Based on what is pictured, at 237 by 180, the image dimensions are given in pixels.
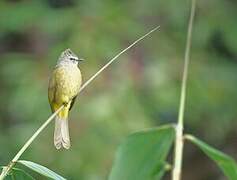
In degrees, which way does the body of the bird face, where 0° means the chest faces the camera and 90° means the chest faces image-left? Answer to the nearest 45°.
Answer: approximately 315°
